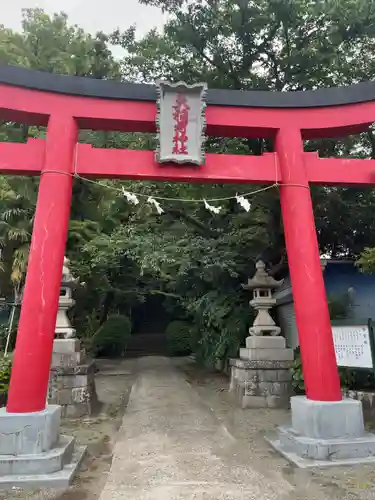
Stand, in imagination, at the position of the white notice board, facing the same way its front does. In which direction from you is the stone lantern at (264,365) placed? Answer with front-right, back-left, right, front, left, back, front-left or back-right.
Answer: back-right

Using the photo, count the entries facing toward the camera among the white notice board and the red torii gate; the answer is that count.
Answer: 2

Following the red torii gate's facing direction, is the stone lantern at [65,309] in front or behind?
behind

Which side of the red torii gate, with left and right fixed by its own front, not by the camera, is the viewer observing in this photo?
front

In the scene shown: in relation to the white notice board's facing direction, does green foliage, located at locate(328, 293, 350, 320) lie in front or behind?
behind

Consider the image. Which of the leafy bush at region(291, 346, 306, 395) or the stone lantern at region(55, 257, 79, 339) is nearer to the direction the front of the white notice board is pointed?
the stone lantern

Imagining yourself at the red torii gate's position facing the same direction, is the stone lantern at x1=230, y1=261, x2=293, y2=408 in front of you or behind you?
behind

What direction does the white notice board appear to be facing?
toward the camera

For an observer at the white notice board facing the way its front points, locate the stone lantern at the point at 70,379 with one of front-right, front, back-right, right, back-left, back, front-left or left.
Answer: right

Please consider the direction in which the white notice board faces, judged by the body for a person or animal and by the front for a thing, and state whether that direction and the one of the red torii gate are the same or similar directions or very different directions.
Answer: same or similar directions

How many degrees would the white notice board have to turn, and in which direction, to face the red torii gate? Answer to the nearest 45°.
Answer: approximately 45° to its right
